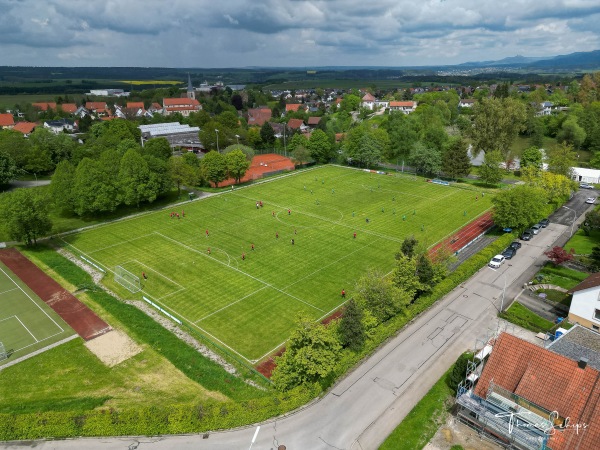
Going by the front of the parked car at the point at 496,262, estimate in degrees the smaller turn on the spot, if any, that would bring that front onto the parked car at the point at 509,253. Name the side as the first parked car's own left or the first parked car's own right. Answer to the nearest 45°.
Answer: approximately 135° to the first parked car's own right

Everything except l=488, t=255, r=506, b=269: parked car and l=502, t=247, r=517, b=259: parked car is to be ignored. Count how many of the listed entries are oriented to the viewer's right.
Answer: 0

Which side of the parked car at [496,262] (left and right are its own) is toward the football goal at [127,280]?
front

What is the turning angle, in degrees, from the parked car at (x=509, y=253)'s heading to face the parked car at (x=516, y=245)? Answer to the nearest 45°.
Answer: approximately 135° to its right

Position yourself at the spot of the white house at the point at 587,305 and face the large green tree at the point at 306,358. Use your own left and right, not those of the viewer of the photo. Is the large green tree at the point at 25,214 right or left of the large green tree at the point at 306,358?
right

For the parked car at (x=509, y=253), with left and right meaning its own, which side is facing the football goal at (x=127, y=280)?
front
